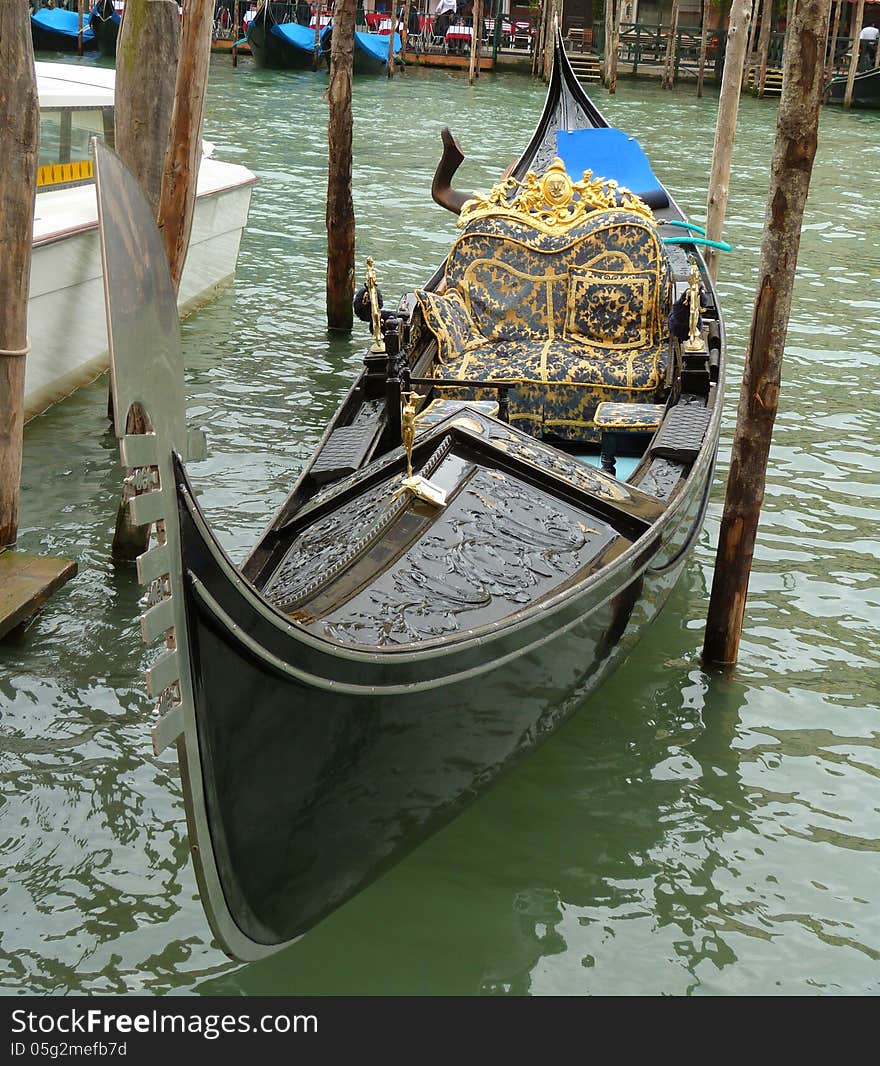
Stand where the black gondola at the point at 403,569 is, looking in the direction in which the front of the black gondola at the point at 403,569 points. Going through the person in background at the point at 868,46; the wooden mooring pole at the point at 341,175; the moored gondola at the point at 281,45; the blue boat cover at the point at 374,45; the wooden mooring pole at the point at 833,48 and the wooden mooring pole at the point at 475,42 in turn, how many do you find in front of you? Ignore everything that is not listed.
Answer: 0

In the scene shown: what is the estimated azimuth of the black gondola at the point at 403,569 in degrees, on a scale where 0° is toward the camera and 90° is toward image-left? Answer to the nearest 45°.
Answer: approximately 45°

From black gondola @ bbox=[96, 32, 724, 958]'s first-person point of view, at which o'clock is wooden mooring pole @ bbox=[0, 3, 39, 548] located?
The wooden mooring pole is roughly at 3 o'clock from the black gondola.

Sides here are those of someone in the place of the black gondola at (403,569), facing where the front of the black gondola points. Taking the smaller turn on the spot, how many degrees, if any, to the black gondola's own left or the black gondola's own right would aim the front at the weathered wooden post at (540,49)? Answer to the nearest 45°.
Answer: approximately 135° to the black gondola's own right

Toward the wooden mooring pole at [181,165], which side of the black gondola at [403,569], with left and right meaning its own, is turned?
right

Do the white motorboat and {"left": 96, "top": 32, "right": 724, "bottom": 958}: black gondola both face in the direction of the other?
no

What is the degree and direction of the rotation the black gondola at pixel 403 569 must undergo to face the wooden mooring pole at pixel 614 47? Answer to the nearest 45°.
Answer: approximately 135° to its right

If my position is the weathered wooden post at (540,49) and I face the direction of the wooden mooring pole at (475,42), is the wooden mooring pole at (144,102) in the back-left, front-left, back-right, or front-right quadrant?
front-left

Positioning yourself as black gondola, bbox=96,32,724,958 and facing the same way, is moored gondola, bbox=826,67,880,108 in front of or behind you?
behind

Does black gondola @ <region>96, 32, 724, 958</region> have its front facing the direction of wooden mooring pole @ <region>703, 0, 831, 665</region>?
no
